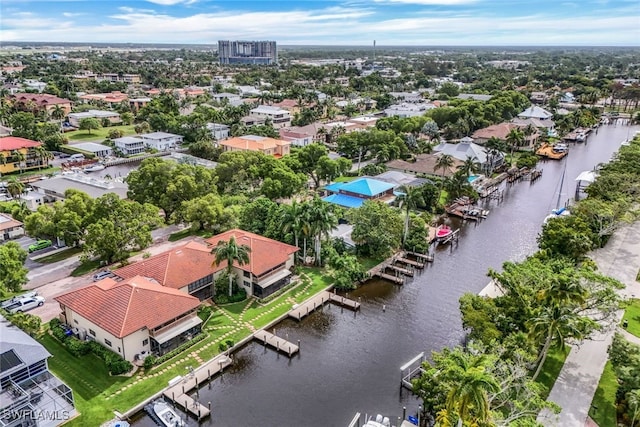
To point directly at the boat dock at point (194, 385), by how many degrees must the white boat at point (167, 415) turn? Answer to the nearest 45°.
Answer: approximately 90° to its right

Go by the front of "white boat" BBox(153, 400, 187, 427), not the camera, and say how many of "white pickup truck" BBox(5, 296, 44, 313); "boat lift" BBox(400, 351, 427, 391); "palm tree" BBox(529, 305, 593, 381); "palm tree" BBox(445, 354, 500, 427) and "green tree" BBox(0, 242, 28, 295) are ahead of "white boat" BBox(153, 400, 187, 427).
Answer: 2

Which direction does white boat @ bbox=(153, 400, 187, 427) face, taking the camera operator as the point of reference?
facing away from the viewer and to the left of the viewer

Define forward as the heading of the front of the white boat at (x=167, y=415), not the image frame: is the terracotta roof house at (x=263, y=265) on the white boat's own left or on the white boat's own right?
on the white boat's own right

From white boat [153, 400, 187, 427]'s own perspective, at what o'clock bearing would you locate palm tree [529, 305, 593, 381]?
The palm tree is roughly at 5 o'clock from the white boat.

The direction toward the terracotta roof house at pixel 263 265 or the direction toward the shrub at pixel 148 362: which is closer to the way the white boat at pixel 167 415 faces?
the shrub

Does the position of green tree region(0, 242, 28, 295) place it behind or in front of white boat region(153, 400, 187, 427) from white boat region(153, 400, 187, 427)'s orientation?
in front

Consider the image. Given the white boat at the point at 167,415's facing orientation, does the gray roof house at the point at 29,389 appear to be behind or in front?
in front

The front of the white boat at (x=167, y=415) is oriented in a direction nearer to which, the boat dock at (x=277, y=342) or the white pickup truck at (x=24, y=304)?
the white pickup truck

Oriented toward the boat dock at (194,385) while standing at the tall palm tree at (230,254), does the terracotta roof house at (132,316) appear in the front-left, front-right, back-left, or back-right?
front-right

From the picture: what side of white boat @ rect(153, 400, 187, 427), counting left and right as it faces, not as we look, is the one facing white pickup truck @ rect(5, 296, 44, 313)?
front

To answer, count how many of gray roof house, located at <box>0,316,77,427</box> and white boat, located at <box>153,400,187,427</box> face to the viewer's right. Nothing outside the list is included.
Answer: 0
